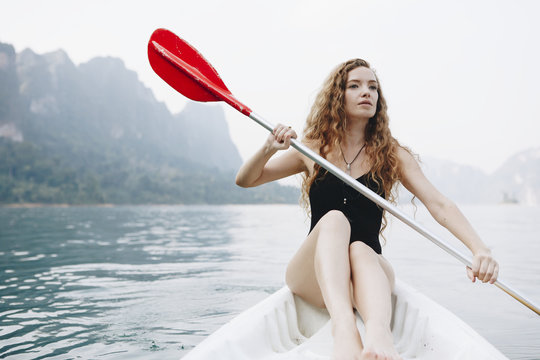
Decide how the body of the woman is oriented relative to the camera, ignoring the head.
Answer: toward the camera
